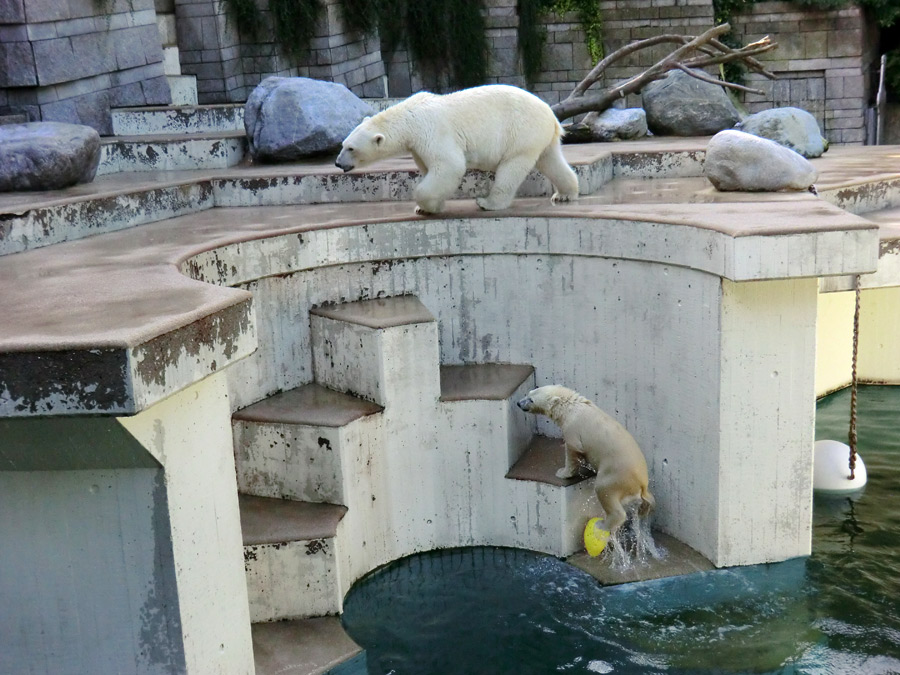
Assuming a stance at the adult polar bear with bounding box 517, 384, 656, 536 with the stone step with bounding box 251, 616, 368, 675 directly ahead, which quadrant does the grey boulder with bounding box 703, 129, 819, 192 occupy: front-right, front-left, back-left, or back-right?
back-right

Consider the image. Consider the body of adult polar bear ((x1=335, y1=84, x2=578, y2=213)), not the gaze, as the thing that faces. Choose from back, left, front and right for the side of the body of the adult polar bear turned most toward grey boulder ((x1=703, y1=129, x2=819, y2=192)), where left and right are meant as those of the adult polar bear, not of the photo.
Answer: back

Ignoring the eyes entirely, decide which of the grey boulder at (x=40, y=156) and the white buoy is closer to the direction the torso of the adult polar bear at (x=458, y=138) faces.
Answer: the grey boulder

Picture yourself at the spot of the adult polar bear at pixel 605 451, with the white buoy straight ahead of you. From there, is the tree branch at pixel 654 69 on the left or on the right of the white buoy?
left

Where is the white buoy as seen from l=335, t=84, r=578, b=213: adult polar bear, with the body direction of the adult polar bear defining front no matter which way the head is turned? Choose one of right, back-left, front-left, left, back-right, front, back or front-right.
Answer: back

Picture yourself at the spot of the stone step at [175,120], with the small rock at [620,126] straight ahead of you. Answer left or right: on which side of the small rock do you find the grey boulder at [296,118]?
right

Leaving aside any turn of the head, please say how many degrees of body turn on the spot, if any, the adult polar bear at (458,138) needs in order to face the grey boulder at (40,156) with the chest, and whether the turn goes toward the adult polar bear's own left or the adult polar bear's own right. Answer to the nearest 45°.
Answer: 0° — it already faces it

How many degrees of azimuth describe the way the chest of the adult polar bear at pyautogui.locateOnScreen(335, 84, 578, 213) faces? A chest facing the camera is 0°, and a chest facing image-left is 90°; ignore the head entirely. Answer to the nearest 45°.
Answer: approximately 90°

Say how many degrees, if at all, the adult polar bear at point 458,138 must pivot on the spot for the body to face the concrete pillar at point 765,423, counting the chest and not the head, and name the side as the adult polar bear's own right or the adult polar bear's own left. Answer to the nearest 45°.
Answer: approximately 135° to the adult polar bear's own left

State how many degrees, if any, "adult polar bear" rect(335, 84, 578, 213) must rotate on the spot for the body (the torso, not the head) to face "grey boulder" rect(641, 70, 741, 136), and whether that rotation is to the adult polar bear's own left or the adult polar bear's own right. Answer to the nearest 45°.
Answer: approximately 135° to the adult polar bear's own right
